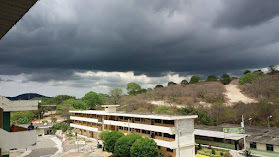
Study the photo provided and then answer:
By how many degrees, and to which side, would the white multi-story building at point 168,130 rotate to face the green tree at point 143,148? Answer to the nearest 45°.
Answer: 0° — it already faces it

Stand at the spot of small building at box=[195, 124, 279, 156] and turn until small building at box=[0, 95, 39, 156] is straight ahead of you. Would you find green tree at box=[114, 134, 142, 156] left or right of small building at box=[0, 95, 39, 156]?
right

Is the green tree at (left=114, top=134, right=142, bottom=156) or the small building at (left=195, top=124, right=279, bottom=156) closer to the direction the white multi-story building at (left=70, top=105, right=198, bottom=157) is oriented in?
the green tree

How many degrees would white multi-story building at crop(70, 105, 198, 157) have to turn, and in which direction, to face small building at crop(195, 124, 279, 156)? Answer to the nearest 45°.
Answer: approximately 135° to its left

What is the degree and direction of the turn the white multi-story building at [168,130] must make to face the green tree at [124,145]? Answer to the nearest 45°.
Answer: approximately 45° to its right

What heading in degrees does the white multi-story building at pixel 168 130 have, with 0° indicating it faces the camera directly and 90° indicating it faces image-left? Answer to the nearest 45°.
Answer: approximately 45°

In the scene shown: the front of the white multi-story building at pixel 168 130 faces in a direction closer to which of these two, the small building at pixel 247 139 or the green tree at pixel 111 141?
the green tree
